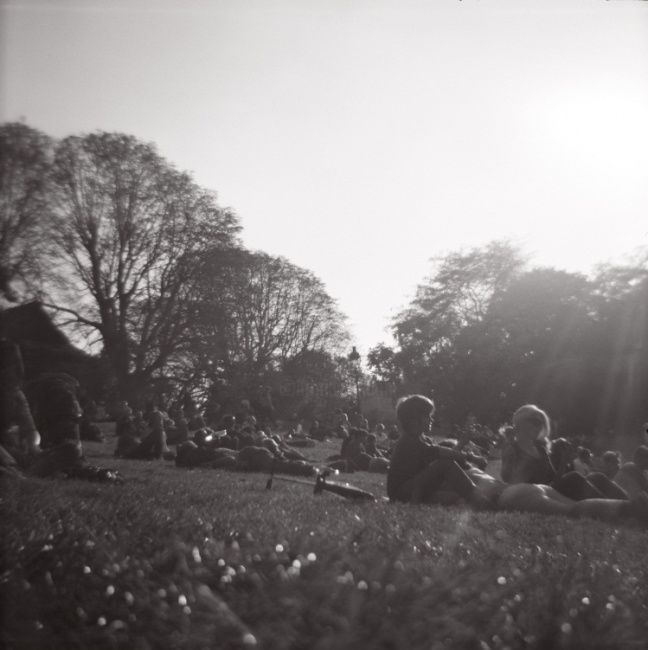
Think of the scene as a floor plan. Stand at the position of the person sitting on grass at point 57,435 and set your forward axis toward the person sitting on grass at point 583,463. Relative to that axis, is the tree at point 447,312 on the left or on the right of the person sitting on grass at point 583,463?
left

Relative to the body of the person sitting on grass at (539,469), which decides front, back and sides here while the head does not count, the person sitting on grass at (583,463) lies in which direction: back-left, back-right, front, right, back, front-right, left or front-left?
left

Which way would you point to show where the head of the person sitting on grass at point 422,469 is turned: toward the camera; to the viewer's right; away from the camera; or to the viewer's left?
to the viewer's right

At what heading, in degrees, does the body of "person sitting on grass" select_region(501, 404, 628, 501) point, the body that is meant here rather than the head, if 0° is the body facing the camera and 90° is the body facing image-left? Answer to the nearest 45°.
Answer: approximately 270°

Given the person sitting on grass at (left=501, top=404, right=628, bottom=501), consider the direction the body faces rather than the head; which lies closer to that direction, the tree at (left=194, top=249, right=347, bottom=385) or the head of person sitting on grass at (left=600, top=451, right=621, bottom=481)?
the head of person sitting on grass
